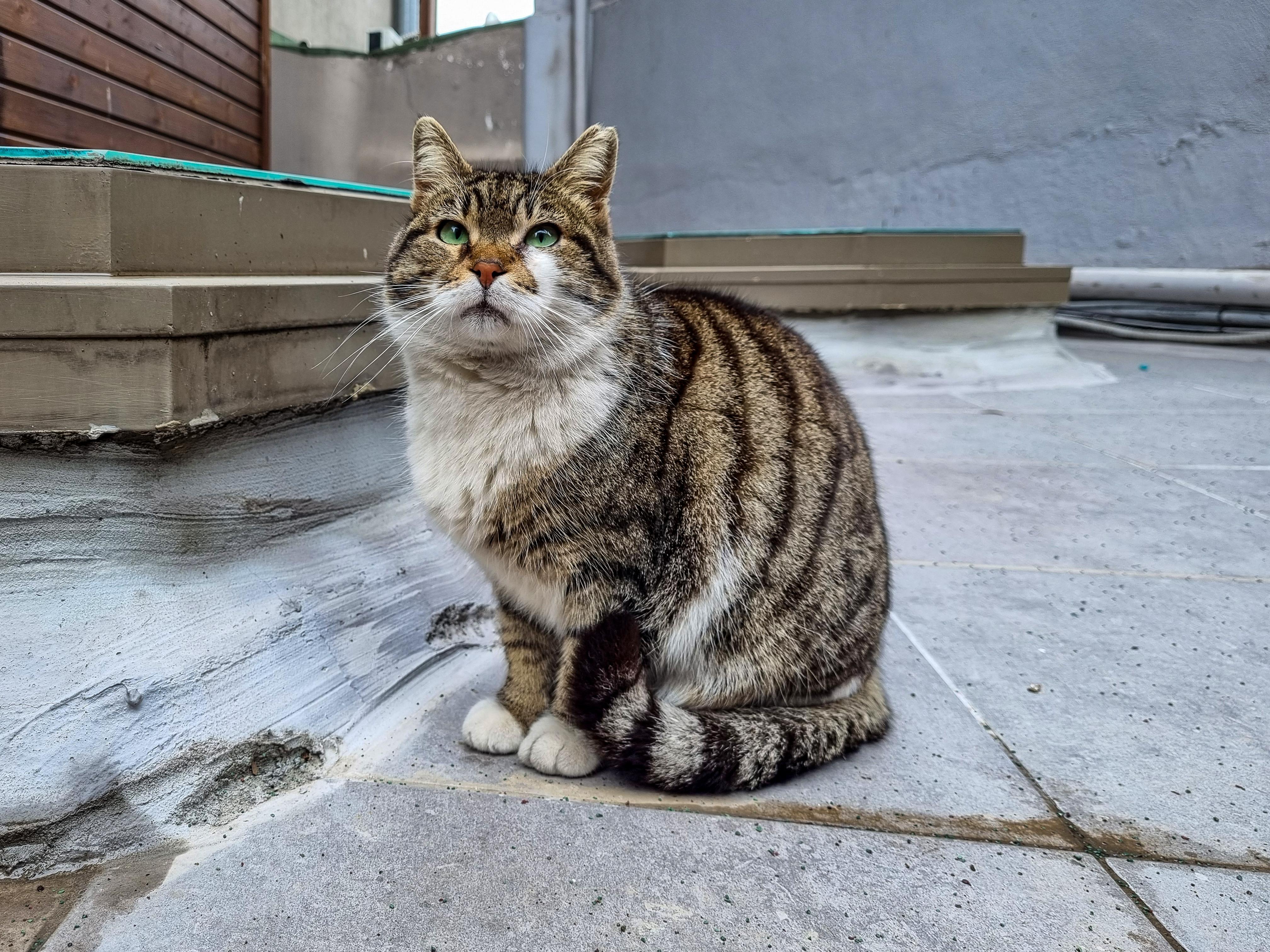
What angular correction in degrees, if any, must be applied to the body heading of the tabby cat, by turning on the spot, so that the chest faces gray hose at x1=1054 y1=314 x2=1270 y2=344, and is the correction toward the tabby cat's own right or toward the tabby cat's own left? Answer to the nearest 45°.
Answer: approximately 180°

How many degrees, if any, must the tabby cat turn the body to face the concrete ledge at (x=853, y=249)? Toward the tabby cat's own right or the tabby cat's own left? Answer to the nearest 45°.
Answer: approximately 135° to the tabby cat's own right

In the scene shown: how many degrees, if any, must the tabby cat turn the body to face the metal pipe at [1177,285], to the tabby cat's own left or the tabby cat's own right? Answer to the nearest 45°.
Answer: approximately 180°

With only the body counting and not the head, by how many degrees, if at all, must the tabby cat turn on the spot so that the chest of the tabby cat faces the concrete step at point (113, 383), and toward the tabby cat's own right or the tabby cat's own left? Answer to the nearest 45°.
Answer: approximately 45° to the tabby cat's own right

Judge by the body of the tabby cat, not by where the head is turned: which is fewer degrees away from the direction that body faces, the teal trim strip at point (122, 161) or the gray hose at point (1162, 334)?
the teal trim strip

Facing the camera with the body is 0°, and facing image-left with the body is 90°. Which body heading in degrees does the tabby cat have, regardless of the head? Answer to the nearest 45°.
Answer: approximately 45°

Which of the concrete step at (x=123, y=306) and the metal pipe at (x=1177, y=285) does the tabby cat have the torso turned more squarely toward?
the concrete step

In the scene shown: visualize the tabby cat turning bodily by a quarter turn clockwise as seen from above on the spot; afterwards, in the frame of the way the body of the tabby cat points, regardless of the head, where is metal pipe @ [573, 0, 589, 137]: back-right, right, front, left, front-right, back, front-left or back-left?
front-right

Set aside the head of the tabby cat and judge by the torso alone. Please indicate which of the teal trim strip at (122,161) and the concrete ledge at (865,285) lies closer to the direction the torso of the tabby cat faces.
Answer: the teal trim strip

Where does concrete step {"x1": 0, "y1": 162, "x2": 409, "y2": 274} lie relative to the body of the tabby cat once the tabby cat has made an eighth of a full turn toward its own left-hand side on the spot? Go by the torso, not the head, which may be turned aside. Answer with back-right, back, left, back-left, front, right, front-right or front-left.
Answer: right
